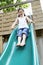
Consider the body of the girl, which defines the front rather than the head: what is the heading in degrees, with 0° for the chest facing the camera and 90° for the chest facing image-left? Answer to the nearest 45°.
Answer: approximately 0°
